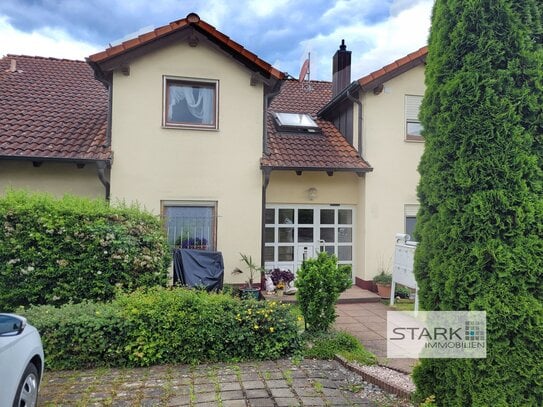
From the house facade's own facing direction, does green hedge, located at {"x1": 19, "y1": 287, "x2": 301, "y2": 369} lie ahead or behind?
ahead

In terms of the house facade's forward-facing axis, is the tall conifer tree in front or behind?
in front

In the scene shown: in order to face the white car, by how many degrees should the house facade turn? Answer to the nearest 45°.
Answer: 0° — it already faces it

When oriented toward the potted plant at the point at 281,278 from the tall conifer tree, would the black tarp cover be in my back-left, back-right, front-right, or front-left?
front-left

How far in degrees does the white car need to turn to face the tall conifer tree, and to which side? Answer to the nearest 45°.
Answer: approximately 90° to its right

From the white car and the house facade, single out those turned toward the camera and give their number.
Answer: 1

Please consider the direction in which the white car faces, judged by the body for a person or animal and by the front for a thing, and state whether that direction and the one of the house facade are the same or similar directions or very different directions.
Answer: very different directions

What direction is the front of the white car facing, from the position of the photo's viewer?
facing away from the viewer and to the right of the viewer

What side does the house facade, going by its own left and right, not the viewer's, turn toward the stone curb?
front

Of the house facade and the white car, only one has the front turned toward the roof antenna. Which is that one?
the white car

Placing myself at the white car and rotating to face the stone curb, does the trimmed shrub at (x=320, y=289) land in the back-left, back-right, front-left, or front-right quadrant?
front-left

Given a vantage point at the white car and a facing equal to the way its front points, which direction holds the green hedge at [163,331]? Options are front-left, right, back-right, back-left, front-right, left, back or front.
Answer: front

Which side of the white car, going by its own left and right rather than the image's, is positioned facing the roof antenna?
front

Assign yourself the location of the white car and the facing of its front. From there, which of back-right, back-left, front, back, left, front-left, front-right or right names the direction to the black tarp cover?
front

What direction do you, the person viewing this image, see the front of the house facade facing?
facing the viewer

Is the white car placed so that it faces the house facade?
yes
